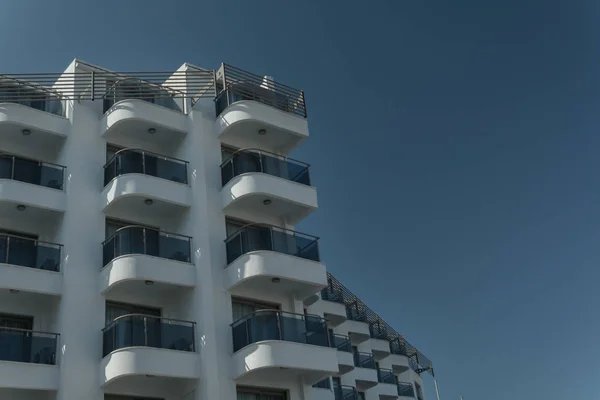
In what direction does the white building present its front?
toward the camera
